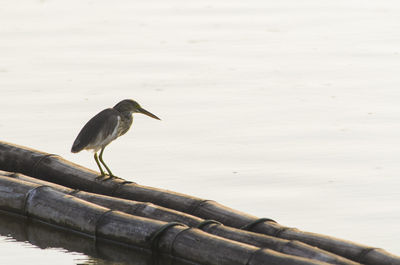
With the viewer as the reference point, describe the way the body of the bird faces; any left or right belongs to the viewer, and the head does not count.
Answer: facing to the right of the viewer
